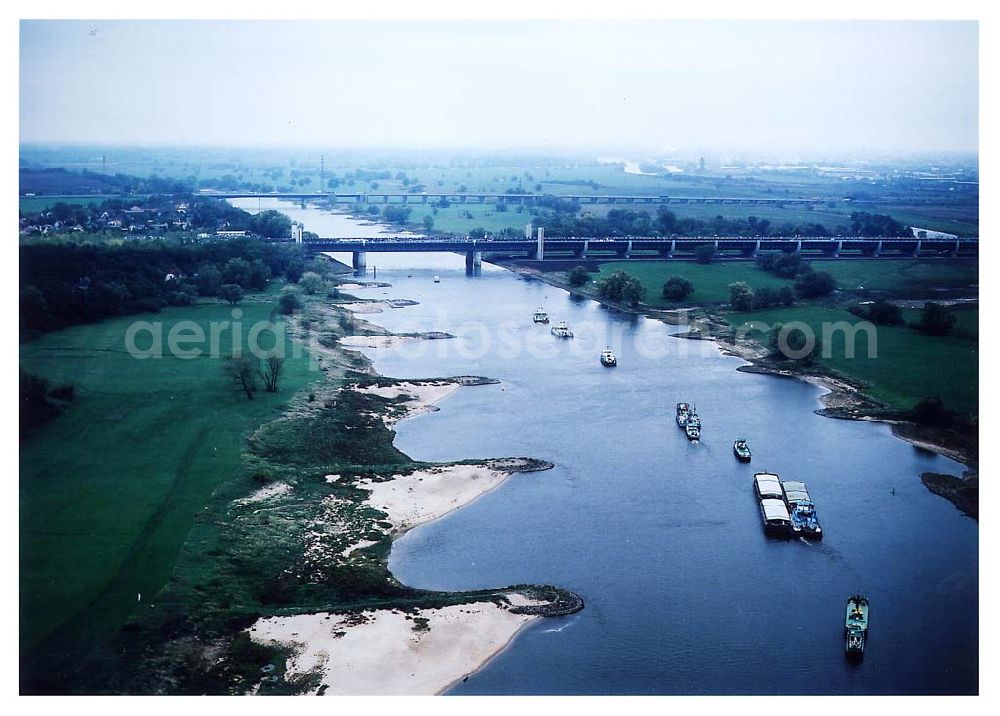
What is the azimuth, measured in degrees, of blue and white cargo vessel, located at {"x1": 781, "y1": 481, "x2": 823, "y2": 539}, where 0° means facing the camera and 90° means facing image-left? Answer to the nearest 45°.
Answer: approximately 180°

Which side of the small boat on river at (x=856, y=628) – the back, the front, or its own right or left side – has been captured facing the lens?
back

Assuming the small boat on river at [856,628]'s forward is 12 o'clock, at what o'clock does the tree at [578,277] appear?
The tree is roughly at 11 o'clock from the small boat on river.

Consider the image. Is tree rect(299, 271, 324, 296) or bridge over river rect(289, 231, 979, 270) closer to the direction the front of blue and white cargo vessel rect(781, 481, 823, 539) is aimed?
the bridge over river

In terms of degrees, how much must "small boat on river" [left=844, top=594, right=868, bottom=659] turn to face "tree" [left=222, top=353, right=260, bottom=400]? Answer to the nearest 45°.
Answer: approximately 45° to its left

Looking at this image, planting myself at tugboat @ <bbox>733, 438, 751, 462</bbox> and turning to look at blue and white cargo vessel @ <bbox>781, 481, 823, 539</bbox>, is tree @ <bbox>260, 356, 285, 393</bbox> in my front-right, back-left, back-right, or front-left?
back-right

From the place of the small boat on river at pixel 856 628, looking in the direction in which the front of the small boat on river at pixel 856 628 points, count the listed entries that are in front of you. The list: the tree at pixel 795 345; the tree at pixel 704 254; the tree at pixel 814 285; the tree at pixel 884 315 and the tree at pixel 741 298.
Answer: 5

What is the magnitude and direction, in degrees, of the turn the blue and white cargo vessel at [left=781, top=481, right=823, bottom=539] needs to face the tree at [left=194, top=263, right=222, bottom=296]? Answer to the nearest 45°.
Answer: approximately 45° to its left

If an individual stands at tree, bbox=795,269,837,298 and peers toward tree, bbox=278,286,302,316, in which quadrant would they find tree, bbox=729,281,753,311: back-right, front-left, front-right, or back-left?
front-left

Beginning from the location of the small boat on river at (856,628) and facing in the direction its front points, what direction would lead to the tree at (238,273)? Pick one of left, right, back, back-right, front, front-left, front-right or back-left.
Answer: front-left

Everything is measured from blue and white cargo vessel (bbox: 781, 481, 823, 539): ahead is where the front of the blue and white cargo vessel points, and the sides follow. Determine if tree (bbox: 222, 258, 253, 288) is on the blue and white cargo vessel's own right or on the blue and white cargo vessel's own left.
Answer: on the blue and white cargo vessel's own left

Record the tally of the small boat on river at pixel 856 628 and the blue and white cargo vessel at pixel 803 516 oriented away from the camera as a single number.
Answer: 2

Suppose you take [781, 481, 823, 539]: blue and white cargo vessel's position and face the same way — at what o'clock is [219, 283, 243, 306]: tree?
The tree is roughly at 10 o'clock from the blue and white cargo vessel.

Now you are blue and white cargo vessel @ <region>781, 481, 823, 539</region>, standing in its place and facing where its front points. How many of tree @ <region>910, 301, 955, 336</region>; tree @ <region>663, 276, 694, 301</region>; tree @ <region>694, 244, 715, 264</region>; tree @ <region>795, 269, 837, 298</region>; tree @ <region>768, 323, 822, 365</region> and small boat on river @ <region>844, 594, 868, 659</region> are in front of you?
5

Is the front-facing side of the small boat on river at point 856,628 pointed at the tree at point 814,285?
yes

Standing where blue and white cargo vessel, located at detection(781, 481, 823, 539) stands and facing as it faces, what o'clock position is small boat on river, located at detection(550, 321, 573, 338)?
The small boat on river is roughly at 11 o'clock from the blue and white cargo vessel.

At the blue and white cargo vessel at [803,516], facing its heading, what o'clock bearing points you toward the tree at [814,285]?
The tree is roughly at 12 o'clock from the blue and white cargo vessel.

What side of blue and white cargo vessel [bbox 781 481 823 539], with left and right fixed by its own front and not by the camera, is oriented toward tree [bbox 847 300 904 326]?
front

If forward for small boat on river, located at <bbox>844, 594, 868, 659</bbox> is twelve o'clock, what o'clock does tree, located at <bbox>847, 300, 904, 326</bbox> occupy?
The tree is roughly at 12 o'clock from the small boat on river.

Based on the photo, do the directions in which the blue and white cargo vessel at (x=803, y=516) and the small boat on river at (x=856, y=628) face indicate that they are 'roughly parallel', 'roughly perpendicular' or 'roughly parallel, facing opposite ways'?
roughly parallel

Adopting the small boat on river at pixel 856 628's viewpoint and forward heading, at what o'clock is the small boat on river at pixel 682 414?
the small boat on river at pixel 682 414 is roughly at 11 o'clock from the small boat on river at pixel 856 628.

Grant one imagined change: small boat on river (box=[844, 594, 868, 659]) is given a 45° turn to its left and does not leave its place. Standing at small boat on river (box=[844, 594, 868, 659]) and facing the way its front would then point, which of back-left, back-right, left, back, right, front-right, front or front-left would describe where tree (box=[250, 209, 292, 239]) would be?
front
